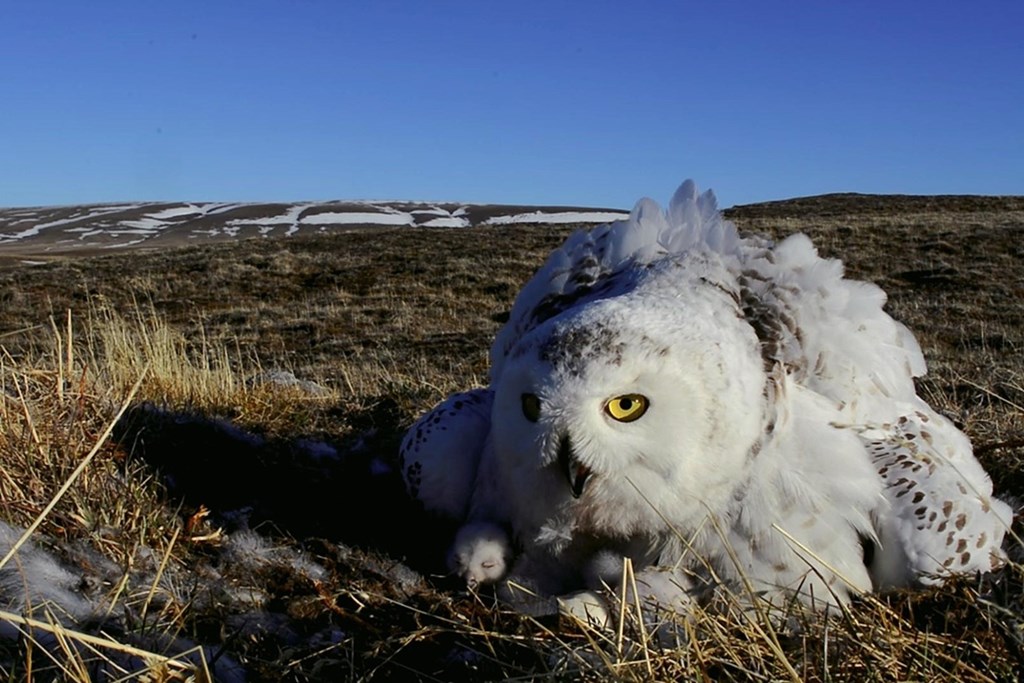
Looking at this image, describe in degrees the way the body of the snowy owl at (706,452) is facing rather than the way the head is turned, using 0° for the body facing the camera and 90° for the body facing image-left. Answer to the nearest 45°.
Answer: approximately 45°

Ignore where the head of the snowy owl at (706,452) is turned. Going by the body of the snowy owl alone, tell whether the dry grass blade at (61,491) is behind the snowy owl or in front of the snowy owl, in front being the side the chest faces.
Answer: in front
